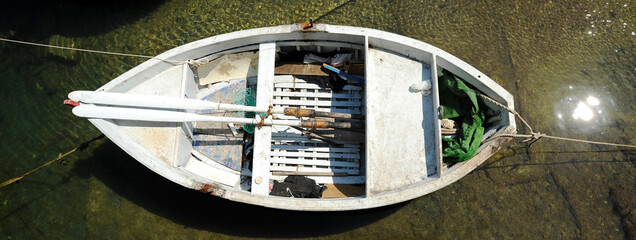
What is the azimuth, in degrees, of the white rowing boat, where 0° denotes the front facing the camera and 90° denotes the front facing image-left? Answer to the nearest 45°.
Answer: approximately 90°
